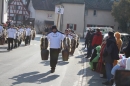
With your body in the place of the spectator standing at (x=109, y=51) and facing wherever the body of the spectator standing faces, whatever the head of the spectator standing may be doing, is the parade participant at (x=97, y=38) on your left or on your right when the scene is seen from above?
on your right

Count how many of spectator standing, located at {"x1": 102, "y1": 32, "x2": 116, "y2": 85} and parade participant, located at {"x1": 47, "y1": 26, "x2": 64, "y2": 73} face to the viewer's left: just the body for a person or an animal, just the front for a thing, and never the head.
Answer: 1

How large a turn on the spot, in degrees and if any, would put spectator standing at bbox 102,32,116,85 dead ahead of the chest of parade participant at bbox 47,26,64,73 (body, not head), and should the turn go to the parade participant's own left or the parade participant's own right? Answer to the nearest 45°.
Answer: approximately 45° to the parade participant's own left

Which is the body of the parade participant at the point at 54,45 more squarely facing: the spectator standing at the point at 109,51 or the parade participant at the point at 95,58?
the spectator standing

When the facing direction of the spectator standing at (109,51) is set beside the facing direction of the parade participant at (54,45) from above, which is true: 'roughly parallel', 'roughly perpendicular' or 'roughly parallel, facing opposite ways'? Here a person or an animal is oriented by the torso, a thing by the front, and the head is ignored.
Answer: roughly perpendicular

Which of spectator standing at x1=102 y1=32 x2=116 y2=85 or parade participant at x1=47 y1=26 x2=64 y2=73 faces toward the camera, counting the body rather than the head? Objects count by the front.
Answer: the parade participant

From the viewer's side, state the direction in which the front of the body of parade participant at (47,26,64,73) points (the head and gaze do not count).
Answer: toward the camera

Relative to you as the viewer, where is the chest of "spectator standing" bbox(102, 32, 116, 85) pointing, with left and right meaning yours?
facing to the left of the viewer
